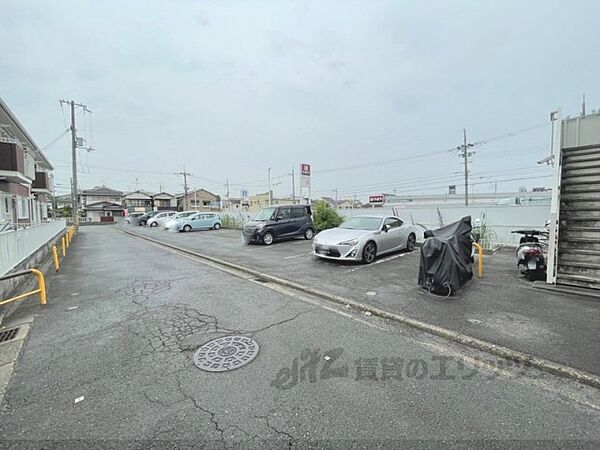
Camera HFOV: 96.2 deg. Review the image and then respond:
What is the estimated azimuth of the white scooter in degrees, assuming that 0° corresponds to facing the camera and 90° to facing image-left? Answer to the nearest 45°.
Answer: approximately 180°

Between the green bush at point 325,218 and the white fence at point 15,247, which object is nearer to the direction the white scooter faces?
the green bush

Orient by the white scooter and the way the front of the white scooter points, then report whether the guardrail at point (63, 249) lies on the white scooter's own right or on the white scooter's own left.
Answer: on the white scooter's own left

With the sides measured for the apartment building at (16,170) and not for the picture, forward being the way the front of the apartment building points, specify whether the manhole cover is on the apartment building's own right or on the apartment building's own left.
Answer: on the apartment building's own right

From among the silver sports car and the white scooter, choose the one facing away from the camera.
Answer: the white scooter

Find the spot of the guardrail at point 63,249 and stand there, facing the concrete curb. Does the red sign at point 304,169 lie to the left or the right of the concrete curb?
left

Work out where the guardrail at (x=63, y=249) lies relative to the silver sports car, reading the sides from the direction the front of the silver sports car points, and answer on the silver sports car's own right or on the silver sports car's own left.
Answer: on the silver sports car's own right

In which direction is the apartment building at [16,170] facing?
to the viewer's right

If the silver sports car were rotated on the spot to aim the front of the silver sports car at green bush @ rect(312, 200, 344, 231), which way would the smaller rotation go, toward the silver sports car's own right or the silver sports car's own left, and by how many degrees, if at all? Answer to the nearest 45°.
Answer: approximately 135° to the silver sports car's own right

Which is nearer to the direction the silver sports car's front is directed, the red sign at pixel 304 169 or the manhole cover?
the manhole cover

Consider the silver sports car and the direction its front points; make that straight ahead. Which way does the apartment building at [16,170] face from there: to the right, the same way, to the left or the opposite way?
the opposite way

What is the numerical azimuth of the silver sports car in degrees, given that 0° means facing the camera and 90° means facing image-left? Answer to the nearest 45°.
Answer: approximately 45°
